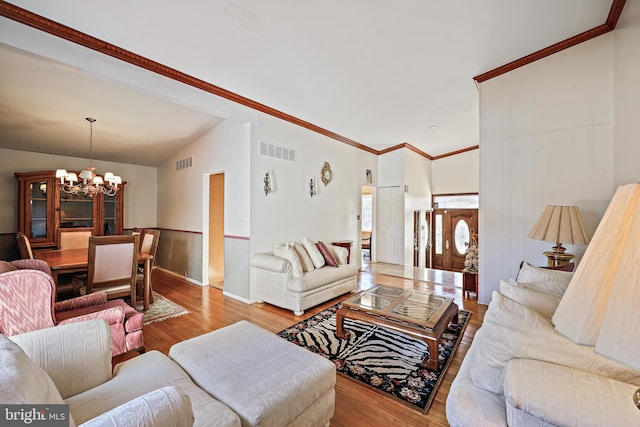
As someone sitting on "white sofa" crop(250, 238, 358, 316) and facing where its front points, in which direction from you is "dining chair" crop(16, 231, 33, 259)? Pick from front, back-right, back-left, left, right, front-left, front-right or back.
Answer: back-right

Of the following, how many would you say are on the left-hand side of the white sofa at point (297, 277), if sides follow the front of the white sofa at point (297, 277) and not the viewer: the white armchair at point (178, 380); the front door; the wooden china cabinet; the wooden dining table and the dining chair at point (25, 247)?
1

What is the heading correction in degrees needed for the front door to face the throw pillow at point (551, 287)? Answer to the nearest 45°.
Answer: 0° — it already faces it

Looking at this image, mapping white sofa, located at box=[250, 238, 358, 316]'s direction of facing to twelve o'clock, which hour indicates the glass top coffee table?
The glass top coffee table is roughly at 12 o'clock from the white sofa.

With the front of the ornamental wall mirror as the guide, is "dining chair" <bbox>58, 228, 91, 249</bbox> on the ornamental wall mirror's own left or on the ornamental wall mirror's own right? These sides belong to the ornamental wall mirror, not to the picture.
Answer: on the ornamental wall mirror's own right

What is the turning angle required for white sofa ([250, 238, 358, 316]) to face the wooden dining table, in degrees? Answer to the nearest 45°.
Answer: approximately 135° to its right

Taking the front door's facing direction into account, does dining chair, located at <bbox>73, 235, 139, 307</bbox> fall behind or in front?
in front

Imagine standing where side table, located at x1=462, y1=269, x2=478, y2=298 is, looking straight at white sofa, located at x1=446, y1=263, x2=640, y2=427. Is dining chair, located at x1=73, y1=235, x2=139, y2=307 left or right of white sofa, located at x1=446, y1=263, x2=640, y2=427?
right

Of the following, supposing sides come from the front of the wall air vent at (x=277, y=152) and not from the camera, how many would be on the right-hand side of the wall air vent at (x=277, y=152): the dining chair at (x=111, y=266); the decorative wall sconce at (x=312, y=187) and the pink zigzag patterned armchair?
2

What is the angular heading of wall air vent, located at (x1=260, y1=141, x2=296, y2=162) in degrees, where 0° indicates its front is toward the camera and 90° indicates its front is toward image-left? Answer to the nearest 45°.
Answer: approximately 315°

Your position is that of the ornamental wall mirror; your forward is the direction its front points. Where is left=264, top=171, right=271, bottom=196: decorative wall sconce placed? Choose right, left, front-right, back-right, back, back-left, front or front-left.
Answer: right

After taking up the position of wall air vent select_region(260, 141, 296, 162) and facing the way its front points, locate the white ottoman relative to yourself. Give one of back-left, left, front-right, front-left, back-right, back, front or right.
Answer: front-right

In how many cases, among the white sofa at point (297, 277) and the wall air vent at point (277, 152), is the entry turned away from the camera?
0

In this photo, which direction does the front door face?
toward the camera

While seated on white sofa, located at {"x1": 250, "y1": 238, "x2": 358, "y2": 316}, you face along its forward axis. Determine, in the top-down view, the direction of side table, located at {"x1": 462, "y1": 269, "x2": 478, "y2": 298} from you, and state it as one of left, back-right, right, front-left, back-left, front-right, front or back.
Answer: front-left
